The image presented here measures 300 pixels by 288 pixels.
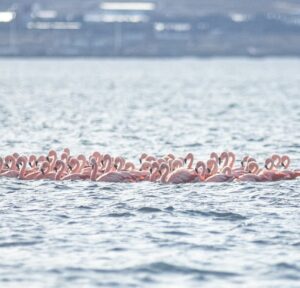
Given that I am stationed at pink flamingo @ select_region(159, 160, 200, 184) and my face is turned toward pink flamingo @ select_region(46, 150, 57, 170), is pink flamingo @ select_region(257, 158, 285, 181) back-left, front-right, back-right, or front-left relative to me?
back-right

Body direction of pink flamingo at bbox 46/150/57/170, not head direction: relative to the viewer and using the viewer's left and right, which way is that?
facing to the left of the viewer

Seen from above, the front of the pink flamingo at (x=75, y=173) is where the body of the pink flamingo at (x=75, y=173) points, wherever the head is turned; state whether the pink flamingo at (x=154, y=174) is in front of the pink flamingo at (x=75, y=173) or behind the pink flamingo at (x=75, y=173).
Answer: behind
